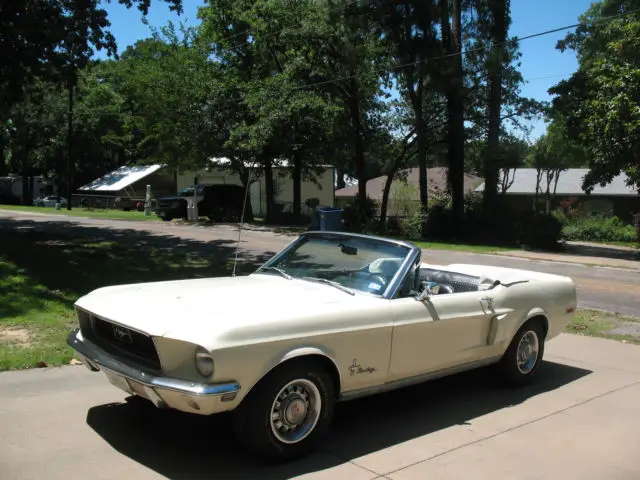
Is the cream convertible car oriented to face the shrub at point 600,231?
no

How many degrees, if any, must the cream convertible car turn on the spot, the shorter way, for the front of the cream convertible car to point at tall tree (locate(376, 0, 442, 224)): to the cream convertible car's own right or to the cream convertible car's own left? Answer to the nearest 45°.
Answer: approximately 135° to the cream convertible car's own right

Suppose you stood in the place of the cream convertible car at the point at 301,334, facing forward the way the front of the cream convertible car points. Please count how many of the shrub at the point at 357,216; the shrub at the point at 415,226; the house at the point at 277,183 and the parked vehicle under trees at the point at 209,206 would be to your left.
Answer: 0

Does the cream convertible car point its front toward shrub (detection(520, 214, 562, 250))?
no

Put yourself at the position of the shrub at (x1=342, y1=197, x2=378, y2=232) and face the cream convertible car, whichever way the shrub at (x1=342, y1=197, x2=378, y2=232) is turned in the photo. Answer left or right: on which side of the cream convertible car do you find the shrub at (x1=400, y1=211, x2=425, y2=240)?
left

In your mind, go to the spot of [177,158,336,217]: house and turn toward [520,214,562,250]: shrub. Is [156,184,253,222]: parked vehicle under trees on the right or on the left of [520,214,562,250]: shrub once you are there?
right

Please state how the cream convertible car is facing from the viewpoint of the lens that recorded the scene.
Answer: facing the viewer and to the left of the viewer

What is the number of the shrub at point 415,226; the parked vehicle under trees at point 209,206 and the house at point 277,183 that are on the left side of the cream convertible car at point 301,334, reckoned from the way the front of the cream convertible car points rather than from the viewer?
0

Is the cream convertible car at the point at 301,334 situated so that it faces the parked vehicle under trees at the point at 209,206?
no

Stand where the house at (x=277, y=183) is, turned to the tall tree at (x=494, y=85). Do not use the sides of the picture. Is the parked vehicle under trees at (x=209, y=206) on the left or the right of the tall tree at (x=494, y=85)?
right

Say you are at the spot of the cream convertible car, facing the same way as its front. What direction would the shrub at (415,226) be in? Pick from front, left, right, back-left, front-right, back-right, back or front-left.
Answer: back-right

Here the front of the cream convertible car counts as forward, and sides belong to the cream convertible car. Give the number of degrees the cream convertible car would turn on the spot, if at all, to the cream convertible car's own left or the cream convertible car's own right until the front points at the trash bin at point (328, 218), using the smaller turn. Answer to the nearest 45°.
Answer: approximately 135° to the cream convertible car's own right

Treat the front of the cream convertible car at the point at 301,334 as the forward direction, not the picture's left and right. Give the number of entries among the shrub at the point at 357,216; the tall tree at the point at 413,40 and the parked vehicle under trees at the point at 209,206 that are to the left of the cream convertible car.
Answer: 0

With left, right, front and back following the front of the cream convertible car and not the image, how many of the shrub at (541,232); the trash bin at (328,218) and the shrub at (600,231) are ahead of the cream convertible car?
0

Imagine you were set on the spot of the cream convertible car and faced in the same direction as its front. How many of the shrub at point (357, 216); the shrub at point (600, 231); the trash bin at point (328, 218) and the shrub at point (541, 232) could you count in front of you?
0

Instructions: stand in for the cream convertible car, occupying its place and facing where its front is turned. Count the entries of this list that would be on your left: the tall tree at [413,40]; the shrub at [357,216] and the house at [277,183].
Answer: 0

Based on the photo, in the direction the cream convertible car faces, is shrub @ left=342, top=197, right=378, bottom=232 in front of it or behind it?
behind

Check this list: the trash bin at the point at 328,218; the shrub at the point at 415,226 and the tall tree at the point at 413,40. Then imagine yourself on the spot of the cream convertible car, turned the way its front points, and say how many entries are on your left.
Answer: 0

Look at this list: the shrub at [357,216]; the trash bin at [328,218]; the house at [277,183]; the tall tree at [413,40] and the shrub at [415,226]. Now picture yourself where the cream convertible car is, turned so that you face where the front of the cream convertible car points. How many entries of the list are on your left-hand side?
0
